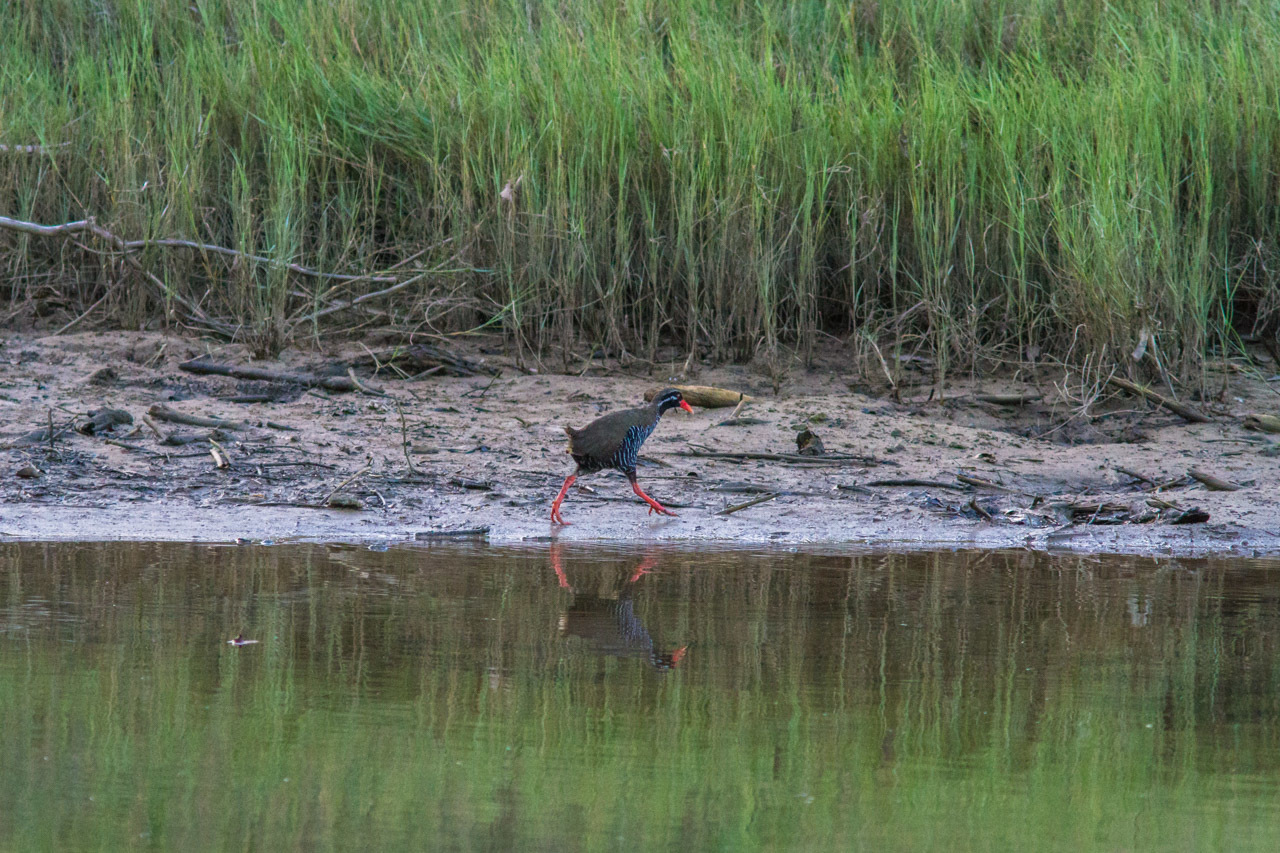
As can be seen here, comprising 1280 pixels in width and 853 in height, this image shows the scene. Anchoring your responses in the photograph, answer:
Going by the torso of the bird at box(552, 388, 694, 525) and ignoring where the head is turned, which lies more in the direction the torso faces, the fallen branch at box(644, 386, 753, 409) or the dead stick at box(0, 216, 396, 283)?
the fallen branch

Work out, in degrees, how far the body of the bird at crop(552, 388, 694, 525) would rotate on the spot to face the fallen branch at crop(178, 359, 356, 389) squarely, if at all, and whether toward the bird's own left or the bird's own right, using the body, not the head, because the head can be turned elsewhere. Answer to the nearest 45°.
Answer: approximately 135° to the bird's own left

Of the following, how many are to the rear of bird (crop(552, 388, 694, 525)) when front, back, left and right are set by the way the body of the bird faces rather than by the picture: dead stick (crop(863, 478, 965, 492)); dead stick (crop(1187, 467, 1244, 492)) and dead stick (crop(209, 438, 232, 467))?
1

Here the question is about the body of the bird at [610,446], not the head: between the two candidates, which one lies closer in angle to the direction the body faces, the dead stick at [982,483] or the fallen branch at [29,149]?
the dead stick

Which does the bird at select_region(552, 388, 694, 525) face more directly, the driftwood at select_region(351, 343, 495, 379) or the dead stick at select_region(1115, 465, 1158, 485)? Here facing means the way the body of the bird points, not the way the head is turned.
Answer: the dead stick

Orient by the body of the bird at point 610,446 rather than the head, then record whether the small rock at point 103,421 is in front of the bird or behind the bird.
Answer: behind

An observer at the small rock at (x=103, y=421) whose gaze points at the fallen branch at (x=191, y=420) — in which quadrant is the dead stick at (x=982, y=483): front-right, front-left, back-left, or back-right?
front-right

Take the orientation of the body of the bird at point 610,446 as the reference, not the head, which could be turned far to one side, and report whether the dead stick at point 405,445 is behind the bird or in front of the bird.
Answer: behind

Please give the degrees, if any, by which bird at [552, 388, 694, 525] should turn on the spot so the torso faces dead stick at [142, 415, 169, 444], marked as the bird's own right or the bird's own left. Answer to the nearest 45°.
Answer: approximately 180°

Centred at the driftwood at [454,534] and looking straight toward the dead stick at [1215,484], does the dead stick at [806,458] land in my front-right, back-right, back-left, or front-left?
front-left

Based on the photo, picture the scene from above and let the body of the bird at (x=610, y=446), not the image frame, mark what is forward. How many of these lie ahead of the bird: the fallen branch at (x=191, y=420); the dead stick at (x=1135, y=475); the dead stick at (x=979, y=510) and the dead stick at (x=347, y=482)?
2

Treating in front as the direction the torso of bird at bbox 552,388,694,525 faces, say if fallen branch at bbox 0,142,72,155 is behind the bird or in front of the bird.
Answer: behind

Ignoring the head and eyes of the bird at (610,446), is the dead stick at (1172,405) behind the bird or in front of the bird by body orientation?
in front

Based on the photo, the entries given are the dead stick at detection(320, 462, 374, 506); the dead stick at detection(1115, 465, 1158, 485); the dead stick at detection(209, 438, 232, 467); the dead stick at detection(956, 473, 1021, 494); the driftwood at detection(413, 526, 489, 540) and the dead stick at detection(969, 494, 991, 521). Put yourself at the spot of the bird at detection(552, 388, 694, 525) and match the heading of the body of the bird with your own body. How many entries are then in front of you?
3

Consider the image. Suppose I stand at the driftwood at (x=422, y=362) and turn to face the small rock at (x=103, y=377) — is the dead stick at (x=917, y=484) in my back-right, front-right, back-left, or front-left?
back-left

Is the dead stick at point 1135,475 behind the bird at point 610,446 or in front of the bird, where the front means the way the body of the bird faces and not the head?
in front

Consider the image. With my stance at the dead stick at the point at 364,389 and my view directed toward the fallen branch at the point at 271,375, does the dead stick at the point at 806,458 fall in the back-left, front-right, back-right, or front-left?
back-left

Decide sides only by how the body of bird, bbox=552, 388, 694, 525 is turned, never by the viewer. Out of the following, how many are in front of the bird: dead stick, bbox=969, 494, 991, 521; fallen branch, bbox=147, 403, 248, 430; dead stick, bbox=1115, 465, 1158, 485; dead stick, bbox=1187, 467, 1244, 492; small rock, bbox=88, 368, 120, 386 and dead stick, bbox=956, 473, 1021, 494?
4

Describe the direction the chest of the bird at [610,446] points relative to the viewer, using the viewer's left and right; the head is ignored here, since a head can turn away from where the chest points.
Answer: facing to the right of the viewer
